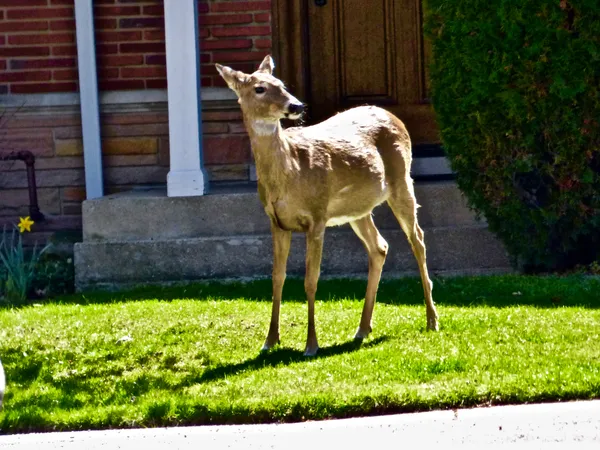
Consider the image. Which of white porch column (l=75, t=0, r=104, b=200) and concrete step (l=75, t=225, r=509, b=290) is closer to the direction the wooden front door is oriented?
the concrete step

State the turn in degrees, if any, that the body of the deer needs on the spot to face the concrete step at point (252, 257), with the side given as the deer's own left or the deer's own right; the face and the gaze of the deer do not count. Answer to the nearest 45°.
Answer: approximately 135° to the deer's own right

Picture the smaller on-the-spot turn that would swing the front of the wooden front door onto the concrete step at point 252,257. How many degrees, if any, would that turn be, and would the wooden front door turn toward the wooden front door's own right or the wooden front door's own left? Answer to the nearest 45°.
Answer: approximately 45° to the wooden front door's own right

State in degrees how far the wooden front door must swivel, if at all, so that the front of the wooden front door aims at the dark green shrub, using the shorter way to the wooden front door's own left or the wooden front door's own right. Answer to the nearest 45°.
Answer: approximately 45° to the wooden front door's own left

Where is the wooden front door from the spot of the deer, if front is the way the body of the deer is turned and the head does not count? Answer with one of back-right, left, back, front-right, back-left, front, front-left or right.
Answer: back-right

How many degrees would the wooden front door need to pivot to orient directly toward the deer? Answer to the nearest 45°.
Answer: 0° — it already faces it

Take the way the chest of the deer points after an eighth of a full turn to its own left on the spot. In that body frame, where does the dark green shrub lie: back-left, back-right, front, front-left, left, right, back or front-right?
back-left

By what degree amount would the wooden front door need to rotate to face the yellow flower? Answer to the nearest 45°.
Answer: approximately 90° to its right

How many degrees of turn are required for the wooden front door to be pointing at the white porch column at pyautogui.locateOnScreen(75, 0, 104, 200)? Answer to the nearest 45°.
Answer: approximately 90° to its right
